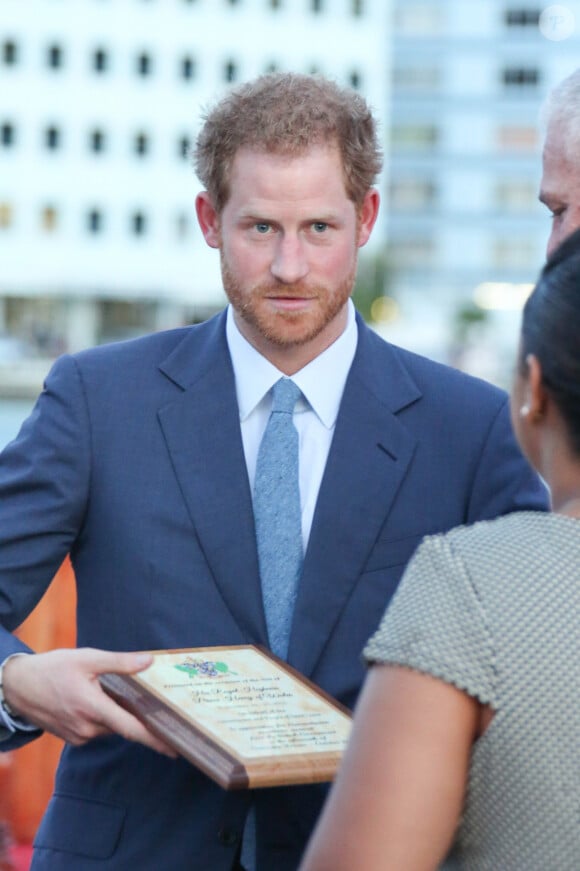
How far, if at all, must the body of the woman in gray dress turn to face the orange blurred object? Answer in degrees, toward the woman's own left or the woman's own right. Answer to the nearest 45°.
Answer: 0° — they already face it

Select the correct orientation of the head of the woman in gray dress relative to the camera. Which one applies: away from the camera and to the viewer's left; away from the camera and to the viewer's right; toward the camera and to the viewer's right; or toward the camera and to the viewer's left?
away from the camera and to the viewer's left

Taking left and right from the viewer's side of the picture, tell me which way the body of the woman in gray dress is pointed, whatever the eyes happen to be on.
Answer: facing away from the viewer and to the left of the viewer
